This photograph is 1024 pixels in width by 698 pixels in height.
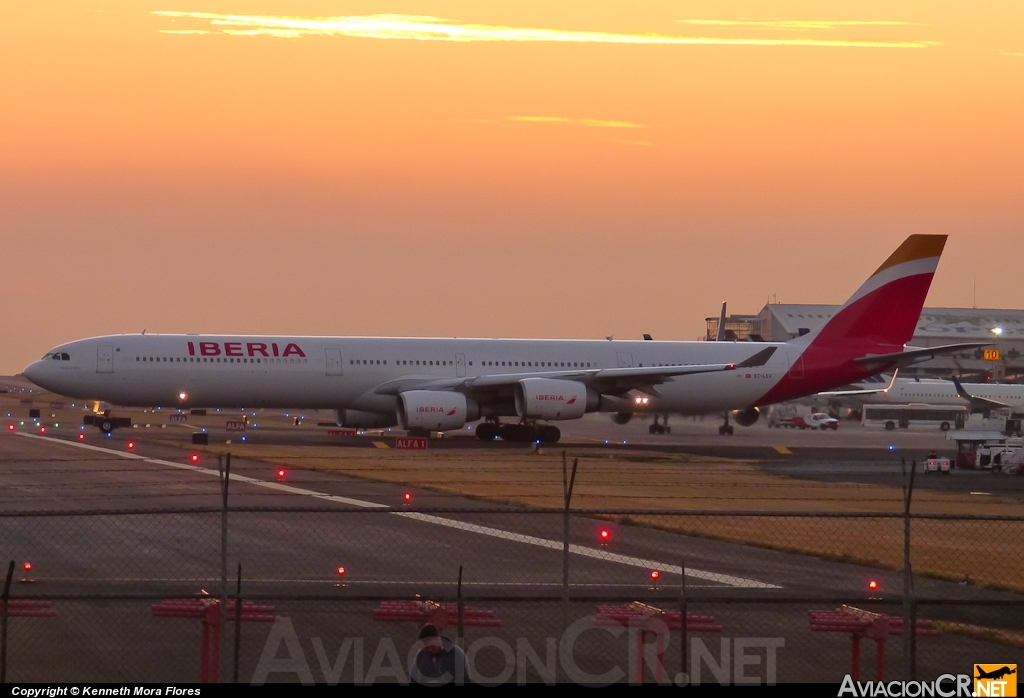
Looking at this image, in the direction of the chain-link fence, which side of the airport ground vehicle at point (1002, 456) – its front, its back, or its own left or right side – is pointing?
left

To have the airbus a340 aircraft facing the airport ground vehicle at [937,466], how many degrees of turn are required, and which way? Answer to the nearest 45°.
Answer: approximately 135° to its left

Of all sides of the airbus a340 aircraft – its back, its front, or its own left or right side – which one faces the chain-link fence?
left

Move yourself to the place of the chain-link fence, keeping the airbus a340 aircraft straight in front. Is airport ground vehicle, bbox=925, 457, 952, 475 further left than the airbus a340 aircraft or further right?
right

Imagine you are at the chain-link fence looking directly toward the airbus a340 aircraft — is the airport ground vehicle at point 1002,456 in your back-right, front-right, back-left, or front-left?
front-right

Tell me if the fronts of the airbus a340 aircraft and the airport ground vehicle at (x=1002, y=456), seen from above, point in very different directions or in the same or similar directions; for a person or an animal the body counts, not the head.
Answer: same or similar directions

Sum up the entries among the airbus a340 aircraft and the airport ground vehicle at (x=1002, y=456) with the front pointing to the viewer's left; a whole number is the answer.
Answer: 2

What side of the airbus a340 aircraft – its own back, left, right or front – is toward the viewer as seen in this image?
left

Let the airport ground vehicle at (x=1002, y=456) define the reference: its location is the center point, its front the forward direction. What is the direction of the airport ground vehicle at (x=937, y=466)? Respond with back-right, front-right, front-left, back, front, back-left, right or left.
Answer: front-left

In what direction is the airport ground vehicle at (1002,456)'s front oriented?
to the viewer's left

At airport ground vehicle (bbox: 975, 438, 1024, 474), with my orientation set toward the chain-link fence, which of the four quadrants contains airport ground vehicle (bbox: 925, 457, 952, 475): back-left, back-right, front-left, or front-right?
front-right
